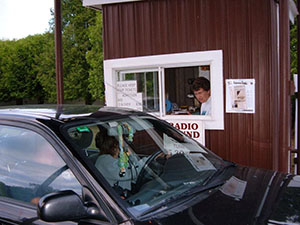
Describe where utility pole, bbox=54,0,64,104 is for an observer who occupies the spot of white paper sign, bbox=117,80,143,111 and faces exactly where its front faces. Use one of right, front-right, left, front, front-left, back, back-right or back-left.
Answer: back-right

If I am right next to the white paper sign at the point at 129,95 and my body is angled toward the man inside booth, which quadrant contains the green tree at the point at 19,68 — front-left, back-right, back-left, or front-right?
back-left

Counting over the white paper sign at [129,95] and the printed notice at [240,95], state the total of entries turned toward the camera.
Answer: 2

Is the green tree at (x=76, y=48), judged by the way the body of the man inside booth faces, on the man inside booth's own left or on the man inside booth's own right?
on the man inside booth's own right

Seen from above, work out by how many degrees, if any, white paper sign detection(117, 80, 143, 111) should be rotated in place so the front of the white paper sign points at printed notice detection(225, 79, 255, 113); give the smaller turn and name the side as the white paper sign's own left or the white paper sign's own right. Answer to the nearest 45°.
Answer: approximately 45° to the white paper sign's own left

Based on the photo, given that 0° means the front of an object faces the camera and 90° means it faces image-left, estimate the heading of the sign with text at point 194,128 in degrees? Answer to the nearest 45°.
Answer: approximately 0°

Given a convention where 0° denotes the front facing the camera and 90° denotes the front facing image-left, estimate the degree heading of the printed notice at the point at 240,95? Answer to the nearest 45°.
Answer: approximately 0°

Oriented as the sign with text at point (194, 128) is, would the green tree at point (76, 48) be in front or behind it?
behind

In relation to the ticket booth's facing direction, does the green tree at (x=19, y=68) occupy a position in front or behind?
behind

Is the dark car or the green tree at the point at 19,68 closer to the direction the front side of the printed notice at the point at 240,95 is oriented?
the dark car
